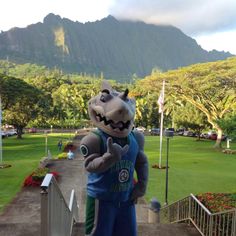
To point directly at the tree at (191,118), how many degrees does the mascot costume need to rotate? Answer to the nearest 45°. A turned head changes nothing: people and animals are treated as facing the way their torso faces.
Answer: approximately 135° to its left

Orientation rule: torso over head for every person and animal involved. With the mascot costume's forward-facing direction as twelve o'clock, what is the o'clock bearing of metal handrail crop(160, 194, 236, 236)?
The metal handrail is roughly at 9 o'clock from the mascot costume.

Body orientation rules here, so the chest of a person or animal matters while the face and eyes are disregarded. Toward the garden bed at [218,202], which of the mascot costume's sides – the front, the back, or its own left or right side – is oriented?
left

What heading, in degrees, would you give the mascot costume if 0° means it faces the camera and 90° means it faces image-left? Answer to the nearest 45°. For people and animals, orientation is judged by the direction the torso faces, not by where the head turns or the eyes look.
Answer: approximately 315°
